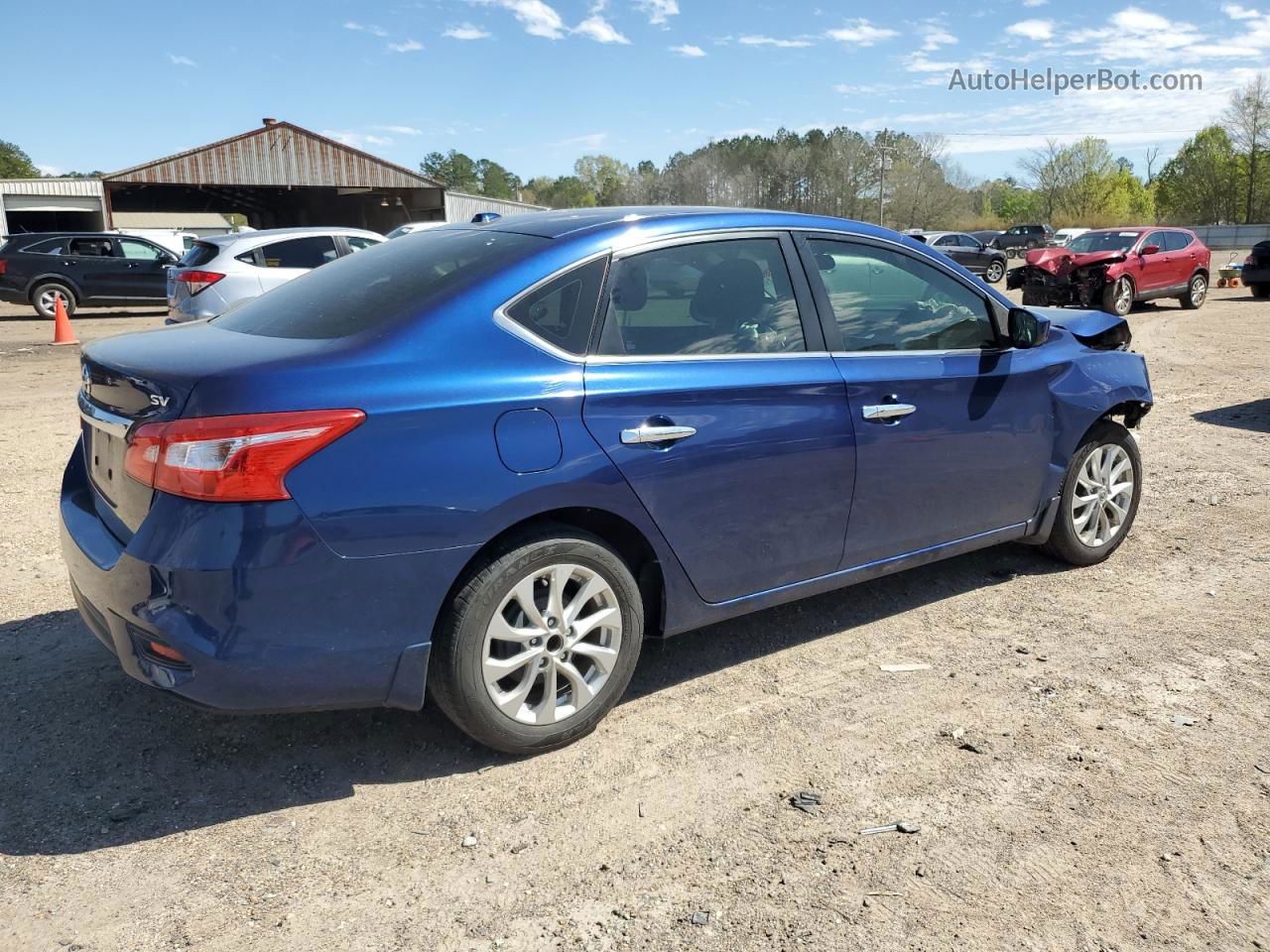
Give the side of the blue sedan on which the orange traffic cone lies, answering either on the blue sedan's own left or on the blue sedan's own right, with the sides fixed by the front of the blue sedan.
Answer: on the blue sedan's own left

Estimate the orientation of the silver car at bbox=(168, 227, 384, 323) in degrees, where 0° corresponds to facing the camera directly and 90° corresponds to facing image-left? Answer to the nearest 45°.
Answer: approximately 225°

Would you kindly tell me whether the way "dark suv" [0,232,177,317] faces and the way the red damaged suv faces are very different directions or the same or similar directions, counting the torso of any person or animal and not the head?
very different directions

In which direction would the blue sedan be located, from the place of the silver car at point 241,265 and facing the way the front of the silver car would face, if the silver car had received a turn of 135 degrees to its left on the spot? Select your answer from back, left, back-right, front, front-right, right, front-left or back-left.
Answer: left

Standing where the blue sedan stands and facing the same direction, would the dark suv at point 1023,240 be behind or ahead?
ahead

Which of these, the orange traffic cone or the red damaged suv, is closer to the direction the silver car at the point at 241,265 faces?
the red damaged suv

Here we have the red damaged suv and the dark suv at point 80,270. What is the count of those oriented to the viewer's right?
1

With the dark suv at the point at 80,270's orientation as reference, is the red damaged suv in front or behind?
in front

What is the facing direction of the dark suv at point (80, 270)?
to the viewer's right

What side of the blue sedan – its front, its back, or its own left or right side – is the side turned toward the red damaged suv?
front

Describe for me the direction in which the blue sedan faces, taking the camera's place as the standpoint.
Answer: facing away from the viewer and to the right of the viewer

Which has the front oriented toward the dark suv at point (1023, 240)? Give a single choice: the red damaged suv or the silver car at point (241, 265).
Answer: the silver car

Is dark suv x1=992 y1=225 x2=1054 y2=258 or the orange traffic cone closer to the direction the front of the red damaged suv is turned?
the orange traffic cone

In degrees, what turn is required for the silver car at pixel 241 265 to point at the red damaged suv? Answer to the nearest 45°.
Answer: approximately 45° to its right

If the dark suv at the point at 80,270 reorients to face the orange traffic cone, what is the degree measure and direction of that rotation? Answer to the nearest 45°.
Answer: approximately 90° to its right
